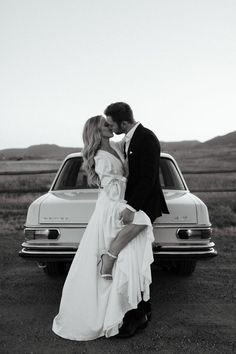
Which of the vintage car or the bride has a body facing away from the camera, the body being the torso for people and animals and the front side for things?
the vintage car

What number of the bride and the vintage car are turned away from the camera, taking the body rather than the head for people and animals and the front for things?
1

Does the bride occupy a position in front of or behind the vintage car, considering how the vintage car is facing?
behind

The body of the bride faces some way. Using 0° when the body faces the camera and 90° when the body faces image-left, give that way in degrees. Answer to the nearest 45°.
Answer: approximately 270°

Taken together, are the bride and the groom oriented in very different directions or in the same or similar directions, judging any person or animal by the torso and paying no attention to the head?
very different directions

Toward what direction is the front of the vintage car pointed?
away from the camera

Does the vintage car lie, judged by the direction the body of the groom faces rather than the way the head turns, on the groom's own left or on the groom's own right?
on the groom's own right

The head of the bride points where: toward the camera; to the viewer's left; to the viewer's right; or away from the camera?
to the viewer's right

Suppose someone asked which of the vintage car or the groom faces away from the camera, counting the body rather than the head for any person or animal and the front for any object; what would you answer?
the vintage car

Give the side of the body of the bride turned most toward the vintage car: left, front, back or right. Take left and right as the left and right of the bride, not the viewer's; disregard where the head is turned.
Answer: left

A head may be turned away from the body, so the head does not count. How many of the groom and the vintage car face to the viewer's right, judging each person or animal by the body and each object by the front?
0

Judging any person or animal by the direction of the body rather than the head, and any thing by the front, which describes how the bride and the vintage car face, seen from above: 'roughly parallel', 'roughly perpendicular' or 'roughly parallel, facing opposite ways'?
roughly perpendicular

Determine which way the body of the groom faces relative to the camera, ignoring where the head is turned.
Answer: to the viewer's left

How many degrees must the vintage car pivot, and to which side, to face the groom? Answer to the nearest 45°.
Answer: approximately 135° to its right

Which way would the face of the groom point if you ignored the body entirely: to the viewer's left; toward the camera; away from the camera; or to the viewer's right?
to the viewer's left
